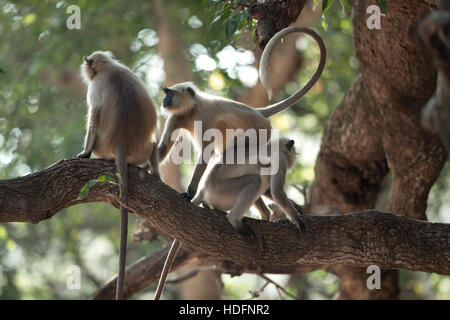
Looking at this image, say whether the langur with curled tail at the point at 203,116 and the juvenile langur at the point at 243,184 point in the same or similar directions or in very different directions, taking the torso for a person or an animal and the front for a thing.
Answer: very different directions

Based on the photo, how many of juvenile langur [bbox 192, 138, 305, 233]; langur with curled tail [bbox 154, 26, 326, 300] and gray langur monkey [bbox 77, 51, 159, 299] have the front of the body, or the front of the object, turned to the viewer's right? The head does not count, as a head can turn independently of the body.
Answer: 1

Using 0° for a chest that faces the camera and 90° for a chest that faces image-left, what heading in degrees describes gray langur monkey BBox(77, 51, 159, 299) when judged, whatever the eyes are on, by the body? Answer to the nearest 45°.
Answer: approximately 135°

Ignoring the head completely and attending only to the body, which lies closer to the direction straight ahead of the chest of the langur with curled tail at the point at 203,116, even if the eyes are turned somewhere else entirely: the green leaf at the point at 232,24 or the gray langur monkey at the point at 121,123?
the gray langur monkey

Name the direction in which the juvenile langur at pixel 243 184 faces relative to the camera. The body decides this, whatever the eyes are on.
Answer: to the viewer's right

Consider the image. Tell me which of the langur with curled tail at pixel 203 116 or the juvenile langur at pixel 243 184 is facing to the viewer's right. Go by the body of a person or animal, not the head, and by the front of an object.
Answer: the juvenile langur

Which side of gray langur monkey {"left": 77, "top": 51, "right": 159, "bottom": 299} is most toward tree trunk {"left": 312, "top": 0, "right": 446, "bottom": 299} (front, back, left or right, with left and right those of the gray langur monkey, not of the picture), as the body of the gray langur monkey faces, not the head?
right

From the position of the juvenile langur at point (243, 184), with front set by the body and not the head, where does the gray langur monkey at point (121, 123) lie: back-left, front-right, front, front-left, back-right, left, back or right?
back

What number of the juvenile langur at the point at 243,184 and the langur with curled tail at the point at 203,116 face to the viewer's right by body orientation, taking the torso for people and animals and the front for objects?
1

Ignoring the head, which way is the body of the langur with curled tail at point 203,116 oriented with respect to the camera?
to the viewer's left
